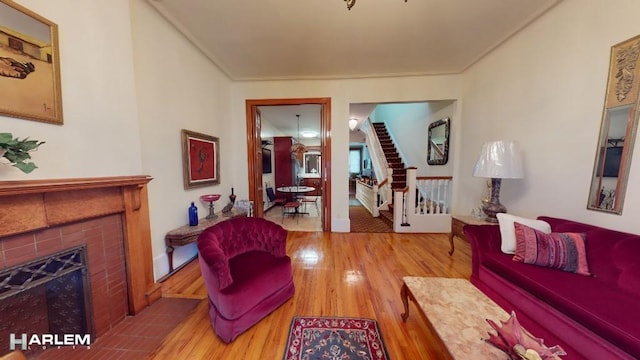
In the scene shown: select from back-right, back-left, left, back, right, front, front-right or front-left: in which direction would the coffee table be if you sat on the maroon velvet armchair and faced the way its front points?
front

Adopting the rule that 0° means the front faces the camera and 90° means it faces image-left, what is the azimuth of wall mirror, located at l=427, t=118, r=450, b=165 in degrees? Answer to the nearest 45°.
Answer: approximately 45°

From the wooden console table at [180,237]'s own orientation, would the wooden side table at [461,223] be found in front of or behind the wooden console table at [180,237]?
in front

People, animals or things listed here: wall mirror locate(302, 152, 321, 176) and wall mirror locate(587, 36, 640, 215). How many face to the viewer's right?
0

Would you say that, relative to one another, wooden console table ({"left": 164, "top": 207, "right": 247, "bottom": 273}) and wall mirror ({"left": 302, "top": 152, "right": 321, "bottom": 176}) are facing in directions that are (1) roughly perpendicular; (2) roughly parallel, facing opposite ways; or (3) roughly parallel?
roughly perpendicular

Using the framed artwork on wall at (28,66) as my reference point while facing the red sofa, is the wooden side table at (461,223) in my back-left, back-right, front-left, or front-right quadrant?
front-left

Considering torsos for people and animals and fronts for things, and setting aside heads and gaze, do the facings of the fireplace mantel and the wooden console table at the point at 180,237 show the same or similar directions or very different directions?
same or similar directions

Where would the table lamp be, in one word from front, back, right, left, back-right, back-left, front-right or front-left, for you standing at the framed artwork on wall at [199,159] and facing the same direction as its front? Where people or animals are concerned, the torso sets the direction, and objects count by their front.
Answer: front

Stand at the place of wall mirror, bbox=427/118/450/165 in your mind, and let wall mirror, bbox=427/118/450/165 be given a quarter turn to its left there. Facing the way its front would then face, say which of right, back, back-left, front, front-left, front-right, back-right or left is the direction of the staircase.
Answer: back

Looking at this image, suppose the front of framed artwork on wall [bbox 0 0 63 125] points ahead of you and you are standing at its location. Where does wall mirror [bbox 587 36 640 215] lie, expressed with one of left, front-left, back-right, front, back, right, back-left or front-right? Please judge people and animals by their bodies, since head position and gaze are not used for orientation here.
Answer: front

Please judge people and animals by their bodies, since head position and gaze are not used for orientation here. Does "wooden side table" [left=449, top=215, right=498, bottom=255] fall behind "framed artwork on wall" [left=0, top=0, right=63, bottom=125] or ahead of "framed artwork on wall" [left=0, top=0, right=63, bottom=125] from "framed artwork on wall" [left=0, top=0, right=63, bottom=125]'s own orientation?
ahead

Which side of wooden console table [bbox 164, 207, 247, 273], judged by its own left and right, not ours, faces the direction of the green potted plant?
right

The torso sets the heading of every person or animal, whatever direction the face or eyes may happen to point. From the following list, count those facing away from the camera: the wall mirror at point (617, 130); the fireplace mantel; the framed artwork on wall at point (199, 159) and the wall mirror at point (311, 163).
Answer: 0

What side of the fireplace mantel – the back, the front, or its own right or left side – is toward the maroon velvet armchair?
front

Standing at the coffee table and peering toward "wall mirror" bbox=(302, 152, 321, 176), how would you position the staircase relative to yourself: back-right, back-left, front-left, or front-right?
front-right

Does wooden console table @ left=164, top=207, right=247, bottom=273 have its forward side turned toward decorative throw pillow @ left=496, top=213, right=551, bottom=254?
yes

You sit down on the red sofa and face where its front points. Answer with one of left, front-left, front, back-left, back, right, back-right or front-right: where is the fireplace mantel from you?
front

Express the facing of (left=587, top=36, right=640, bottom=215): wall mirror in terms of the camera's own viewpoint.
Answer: facing the viewer and to the left of the viewer

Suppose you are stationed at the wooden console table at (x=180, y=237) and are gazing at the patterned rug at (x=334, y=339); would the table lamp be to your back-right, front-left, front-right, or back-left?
front-left
